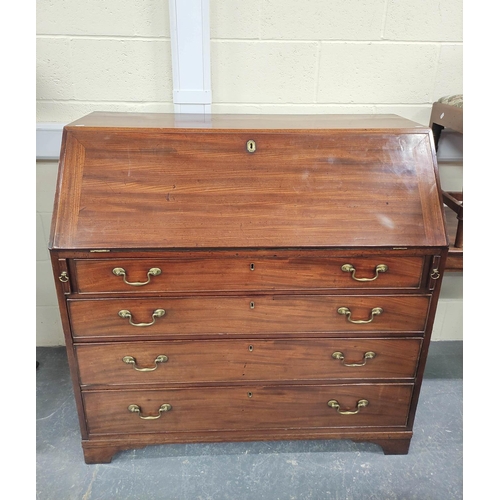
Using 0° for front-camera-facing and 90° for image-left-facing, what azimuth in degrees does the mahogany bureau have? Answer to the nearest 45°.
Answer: approximately 0°
